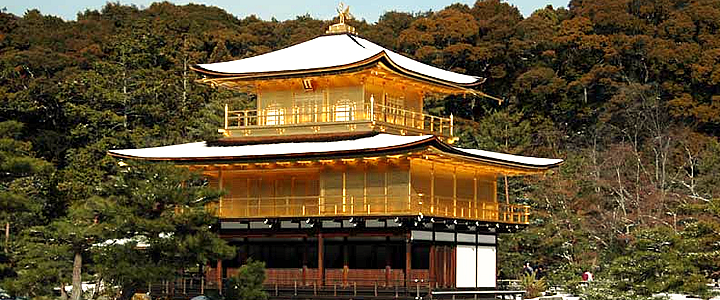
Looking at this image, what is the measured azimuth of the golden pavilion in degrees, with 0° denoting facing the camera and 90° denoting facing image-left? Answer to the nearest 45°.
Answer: approximately 45°
